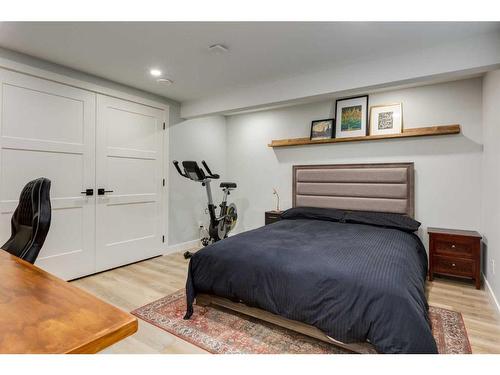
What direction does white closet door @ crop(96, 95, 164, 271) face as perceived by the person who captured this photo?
facing the viewer and to the right of the viewer

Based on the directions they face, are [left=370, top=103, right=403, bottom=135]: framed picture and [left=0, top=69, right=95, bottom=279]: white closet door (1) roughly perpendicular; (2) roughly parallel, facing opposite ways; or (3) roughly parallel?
roughly perpendicular

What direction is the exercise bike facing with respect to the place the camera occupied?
facing the viewer and to the left of the viewer

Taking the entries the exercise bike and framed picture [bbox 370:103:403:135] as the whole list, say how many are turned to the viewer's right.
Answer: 0

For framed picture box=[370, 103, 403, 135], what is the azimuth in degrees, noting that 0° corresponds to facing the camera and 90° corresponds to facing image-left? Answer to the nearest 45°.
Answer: approximately 0°

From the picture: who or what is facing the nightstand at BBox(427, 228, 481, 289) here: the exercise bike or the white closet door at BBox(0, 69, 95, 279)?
the white closet door

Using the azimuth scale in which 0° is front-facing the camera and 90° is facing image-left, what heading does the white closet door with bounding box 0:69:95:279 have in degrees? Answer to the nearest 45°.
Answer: approximately 315°

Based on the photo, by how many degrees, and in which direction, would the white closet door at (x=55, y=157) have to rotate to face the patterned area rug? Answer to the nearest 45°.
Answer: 0° — it already faces it

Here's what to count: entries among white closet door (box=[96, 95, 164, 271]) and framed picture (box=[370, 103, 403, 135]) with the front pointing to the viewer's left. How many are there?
0

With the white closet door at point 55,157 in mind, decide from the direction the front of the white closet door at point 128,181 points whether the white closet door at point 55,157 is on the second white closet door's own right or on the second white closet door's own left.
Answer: on the second white closet door's own right

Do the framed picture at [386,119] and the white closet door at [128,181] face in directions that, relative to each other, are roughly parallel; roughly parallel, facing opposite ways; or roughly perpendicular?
roughly perpendicular
